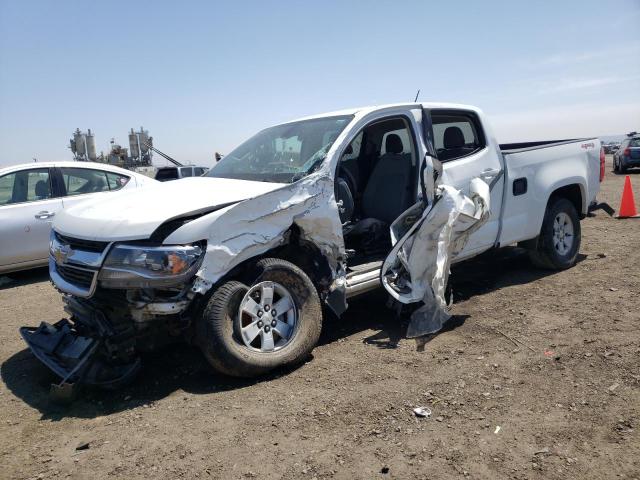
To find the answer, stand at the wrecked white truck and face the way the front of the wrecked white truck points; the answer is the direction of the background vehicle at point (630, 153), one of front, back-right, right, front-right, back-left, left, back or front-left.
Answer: back

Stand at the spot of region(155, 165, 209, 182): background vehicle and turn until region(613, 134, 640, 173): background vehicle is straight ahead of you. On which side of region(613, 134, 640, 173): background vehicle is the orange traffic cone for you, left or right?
right

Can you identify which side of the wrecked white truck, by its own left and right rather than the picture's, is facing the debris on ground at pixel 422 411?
left

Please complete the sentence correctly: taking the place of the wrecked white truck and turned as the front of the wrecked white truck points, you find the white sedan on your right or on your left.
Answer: on your right

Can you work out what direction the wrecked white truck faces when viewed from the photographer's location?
facing the viewer and to the left of the viewer

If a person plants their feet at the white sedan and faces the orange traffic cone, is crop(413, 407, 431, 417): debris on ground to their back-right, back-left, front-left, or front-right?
front-right

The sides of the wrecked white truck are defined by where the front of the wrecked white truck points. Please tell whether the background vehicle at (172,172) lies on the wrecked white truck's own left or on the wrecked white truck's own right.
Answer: on the wrecked white truck's own right

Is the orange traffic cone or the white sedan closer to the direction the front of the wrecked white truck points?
the white sedan

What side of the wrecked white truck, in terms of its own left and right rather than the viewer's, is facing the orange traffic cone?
back
